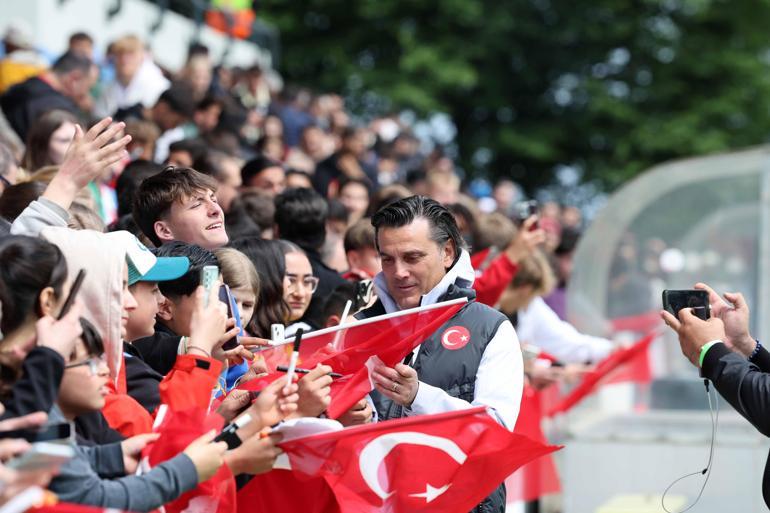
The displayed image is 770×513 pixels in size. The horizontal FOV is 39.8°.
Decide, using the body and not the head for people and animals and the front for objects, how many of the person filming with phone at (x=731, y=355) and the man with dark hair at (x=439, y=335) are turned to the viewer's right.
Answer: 0

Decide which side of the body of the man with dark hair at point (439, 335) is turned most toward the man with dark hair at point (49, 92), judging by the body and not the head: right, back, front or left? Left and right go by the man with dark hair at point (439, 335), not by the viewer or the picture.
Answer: right

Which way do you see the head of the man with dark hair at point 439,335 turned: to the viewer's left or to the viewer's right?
to the viewer's left

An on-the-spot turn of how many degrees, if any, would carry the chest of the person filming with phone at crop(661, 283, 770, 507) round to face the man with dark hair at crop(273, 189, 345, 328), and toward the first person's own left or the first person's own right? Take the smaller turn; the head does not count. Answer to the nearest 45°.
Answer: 0° — they already face them

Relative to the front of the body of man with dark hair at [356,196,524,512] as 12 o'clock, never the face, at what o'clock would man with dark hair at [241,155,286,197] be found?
man with dark hair at [241,155,286,197] is roughly at 4 o'clock from man with dark hair at [356,196,524,512].

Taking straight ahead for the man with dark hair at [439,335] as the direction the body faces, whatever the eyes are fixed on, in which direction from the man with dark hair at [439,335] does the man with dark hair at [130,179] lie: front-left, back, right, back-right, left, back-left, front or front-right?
right

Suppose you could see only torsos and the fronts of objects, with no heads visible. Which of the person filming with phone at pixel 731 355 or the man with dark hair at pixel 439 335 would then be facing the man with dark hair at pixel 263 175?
the person filming with phone

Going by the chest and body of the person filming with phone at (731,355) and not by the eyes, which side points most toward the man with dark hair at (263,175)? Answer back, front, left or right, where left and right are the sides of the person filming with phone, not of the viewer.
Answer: front

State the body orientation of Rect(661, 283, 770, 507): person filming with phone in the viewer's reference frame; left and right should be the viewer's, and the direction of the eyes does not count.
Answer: facing away from the viewer and to the left of the viewer

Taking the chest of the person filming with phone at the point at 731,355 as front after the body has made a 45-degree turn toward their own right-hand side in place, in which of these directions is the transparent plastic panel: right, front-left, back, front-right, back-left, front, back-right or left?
front

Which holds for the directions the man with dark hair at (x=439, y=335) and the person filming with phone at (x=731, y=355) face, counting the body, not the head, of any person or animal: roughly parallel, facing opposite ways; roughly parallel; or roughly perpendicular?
roughly perpendicular

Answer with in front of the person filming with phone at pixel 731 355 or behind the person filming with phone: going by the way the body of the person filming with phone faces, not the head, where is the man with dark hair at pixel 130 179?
in front
